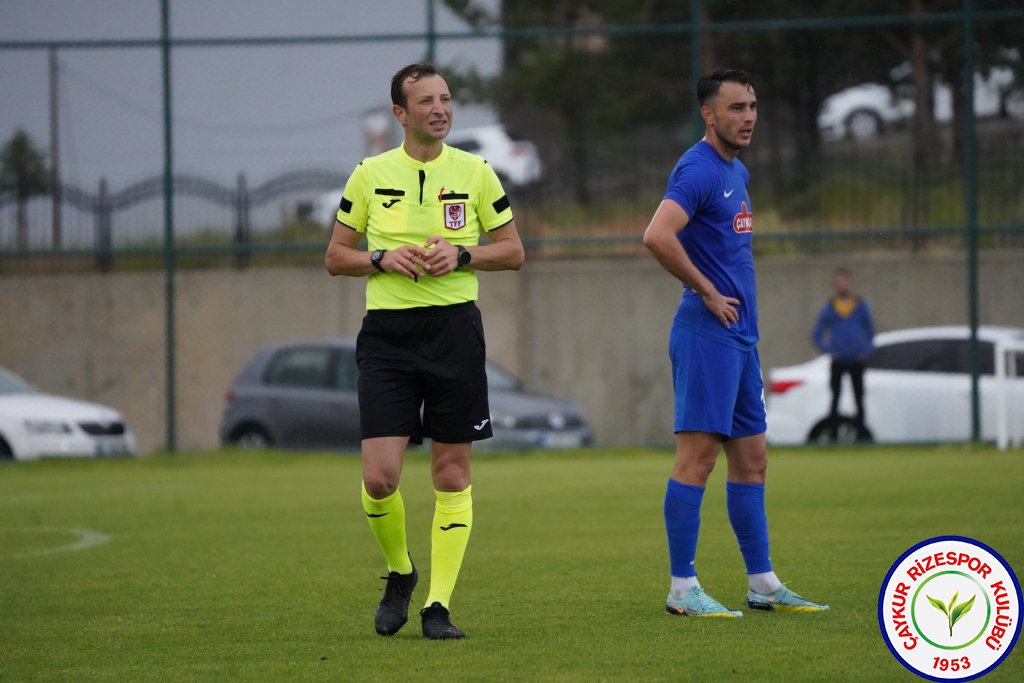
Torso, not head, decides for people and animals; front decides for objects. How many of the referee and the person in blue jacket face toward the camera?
2

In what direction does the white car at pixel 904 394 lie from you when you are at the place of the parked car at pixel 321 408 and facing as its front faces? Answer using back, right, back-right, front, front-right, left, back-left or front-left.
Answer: front-left

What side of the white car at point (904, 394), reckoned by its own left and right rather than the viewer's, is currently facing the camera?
right

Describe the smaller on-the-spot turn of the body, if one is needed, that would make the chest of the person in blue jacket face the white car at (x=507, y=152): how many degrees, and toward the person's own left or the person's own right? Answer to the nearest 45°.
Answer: approximately 135° to the person's own right

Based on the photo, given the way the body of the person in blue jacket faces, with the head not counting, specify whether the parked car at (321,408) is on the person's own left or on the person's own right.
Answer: on the person's own right

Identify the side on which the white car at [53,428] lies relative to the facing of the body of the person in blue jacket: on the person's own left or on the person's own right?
on the person's own right

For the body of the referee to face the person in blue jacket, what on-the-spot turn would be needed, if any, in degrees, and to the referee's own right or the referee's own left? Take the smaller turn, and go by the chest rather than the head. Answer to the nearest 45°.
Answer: approximately 180°

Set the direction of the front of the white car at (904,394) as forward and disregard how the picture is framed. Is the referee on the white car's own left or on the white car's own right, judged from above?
on the white car's own right

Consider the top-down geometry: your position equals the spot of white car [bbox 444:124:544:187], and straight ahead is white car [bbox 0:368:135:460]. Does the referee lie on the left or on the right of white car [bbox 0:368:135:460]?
left

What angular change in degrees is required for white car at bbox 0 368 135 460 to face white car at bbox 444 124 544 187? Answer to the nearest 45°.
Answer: approximately 90° to its left

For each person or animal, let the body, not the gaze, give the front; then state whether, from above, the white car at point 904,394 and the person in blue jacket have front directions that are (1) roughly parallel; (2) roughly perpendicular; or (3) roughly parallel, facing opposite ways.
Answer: roughly perpendicular

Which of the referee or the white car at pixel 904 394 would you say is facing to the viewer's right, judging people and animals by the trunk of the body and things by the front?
the white car
